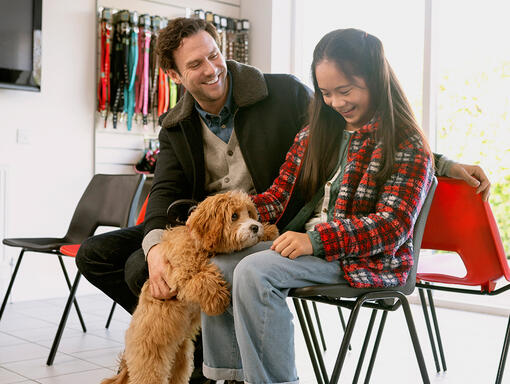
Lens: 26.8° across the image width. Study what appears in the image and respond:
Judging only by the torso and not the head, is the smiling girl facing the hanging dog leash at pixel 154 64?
no

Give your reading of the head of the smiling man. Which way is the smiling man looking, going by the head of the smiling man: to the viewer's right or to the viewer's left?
to the viewer's right

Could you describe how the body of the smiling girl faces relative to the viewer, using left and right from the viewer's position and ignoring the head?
facing the viewer and to the left of the viewer

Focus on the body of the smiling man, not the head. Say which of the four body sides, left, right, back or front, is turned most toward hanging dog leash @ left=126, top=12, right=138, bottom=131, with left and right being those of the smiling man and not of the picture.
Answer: back

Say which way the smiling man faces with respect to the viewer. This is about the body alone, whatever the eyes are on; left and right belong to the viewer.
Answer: facing the viewer

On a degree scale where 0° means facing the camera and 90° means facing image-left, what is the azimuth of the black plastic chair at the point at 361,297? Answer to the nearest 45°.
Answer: approximately 90°

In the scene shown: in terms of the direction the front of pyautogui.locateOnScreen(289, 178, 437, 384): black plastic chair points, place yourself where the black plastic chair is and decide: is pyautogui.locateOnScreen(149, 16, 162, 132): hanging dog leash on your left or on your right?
on your right

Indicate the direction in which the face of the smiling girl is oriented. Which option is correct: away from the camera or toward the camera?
toward the camera
